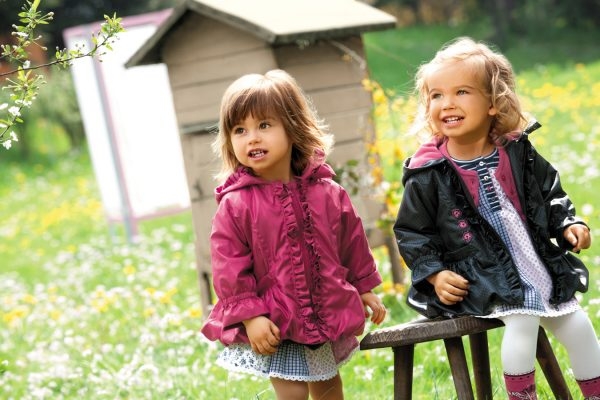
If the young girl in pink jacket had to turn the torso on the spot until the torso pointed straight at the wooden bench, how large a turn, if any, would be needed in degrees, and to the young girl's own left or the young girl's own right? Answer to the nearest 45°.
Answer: approximately 90° to the young girl's own left

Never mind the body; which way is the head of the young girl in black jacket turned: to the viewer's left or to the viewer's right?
to the viewer's left

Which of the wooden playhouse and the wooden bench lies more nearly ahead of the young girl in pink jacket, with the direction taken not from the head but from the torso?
the wooden bench

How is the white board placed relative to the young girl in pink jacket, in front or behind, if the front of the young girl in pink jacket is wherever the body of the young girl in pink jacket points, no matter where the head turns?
behind

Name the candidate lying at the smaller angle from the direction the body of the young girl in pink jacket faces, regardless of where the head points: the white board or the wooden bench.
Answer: the wooden bench

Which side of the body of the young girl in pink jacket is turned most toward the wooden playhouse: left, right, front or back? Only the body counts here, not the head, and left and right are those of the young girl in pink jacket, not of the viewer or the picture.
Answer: back

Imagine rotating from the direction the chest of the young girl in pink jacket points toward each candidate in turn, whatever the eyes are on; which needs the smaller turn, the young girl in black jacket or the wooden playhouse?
the young girl in black jacket

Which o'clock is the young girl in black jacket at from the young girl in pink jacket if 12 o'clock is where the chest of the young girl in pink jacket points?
The young girl in black jacket is roughly at 9 o'clock from the young girl in pink jacket.

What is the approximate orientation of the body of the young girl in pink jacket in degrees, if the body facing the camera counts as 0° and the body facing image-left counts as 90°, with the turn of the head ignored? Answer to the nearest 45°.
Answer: approximately 0°
